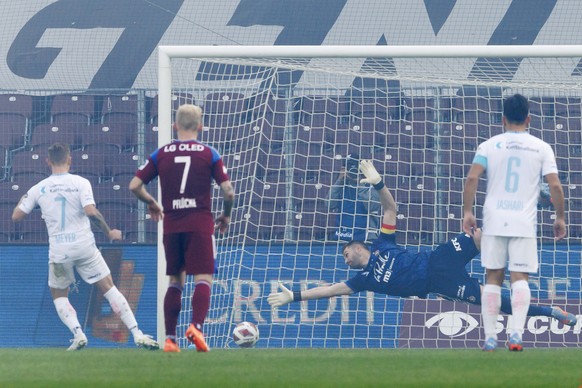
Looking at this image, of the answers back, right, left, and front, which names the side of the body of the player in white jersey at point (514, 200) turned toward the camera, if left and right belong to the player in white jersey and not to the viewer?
back

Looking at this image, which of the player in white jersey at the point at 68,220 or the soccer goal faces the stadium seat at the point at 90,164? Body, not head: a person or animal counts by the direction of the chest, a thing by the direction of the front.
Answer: the player in white jersey

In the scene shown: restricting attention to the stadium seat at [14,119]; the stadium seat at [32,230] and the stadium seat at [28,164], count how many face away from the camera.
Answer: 0

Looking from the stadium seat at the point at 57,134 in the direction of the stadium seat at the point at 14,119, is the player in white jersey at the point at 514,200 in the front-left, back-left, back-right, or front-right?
back-left

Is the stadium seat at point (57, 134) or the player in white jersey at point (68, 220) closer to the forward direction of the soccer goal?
the player in white jersey

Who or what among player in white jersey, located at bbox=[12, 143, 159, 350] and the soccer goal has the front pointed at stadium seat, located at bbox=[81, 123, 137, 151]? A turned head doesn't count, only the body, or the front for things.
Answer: the player in white jersey

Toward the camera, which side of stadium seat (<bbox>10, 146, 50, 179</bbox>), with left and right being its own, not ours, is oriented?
front

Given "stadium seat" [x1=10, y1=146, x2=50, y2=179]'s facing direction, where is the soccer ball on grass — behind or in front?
in front

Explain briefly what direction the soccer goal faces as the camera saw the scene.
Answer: facing the viewer

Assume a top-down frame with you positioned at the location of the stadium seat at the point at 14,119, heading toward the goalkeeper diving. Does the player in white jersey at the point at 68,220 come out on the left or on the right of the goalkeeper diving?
right

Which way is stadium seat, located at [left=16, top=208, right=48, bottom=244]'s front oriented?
toward the camera

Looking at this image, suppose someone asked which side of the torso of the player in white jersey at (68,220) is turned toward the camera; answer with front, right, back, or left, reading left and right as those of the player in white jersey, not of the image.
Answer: back

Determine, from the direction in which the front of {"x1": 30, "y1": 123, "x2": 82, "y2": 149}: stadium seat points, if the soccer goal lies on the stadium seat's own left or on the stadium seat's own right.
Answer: on the stadium seat's own left

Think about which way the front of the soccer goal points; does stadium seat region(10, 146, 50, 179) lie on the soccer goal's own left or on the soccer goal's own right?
on the soccer goal's own right

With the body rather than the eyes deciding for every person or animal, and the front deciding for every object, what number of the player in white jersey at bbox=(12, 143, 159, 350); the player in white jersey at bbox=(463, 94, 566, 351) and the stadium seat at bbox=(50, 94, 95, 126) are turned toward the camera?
1
